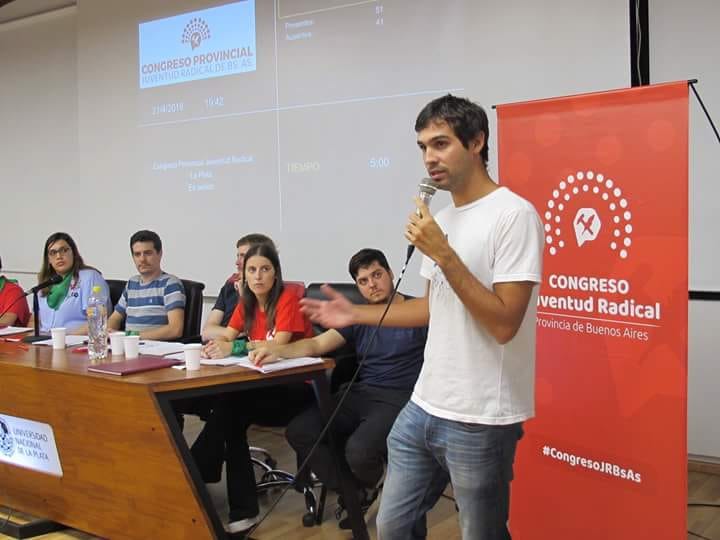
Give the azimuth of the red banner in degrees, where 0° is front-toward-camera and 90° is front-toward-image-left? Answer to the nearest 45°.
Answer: approximately 45°

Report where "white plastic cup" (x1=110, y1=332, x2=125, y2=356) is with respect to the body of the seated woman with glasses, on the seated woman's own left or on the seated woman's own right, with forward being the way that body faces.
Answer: on the seated woman's own left

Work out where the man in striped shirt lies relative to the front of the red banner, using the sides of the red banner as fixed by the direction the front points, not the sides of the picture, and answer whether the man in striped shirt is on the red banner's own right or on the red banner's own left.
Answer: on the red banner's own right

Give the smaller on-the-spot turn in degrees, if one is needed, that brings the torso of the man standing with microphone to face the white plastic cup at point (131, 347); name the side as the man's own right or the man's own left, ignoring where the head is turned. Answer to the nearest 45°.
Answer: approximately 90° to the man's own right

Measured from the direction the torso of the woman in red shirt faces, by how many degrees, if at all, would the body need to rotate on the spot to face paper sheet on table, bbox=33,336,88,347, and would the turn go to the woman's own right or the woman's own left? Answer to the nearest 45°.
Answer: approximately 90° to the woman's own right

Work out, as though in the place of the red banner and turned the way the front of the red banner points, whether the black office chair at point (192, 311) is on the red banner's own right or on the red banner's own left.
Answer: on the red banner's own right

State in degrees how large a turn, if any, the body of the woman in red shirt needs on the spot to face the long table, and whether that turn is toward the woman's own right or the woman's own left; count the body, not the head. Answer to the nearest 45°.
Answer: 0° — they already face it

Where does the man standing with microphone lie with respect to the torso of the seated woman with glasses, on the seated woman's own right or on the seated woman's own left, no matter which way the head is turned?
on the seated woman's own left

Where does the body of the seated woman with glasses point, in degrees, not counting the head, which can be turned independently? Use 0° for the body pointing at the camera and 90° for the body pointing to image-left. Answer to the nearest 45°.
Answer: approximately 45°

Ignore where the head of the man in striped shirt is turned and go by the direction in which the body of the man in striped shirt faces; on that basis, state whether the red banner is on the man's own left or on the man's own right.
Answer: on the man's own left

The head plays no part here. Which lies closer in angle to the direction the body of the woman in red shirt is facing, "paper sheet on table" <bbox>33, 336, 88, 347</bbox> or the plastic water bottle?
the plastic water bottle

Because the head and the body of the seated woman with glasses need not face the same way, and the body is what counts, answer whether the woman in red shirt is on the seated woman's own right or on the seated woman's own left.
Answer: on the seated woman's own left

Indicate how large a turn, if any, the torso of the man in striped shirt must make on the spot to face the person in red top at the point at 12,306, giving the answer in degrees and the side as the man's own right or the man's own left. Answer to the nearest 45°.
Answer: approximately 90° to the man's own right
